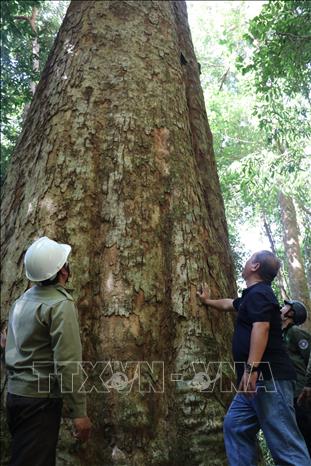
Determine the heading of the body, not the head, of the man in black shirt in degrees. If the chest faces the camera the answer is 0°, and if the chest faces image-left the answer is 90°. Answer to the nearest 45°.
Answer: approximately 90°

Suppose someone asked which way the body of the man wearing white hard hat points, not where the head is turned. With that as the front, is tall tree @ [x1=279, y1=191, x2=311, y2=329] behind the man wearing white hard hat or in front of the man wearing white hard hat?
in front

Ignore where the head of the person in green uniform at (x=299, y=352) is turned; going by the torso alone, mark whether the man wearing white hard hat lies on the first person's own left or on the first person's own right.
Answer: on the first person's own left

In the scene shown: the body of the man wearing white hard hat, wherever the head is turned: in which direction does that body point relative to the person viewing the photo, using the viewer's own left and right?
facing away from the viewer and to the right of the viewer

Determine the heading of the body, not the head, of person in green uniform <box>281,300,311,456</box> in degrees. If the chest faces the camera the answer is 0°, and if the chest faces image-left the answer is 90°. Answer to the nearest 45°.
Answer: approximately 90°

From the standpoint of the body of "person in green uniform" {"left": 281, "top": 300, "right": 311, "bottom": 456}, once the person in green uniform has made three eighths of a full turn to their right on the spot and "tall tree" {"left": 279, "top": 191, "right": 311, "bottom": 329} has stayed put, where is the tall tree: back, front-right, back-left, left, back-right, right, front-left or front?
front-left

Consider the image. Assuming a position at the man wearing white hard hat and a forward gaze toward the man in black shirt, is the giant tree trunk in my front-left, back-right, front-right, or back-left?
front-left

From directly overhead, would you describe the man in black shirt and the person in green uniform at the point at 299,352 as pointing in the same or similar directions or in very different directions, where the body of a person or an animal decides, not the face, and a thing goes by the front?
same or similar directions

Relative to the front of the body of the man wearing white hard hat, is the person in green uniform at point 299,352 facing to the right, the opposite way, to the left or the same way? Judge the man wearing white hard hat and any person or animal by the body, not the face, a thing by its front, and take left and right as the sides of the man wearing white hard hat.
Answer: to the left

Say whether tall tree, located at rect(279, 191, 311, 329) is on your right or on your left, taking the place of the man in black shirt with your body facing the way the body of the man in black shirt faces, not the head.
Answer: on your right

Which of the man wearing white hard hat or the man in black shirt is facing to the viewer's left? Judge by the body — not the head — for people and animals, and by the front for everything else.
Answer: the man in black shirt

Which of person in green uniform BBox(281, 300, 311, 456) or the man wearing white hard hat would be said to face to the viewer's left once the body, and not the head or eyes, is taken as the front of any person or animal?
the person in green uniform

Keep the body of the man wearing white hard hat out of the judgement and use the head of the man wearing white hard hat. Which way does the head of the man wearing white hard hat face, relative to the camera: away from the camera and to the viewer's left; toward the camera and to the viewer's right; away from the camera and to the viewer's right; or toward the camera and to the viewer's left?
away from the camera and to the viewer's right
